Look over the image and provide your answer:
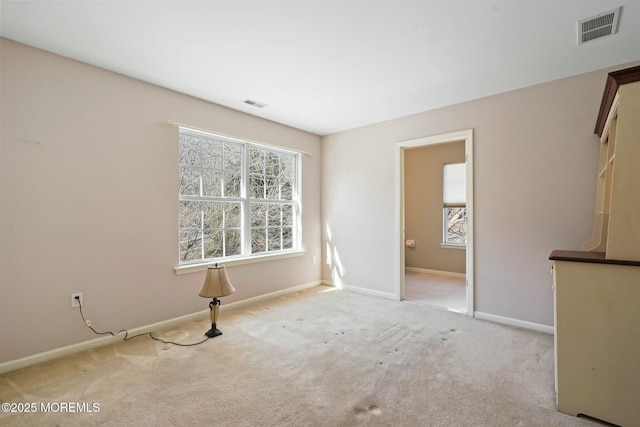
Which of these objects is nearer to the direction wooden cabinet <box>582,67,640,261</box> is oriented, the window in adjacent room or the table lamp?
the table lamp

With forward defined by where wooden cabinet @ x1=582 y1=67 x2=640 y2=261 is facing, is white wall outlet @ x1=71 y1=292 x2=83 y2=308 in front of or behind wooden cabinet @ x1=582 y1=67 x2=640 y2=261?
in front

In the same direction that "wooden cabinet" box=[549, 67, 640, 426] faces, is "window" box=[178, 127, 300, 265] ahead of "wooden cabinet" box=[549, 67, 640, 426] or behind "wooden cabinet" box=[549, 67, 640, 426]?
ahead

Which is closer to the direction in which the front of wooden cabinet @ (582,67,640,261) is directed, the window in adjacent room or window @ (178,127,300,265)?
the window

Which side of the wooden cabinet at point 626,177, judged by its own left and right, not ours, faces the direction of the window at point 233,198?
front

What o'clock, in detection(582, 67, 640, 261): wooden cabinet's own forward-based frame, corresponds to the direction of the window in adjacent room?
The window in adjacent room is roughly at 2 o'clock from the wooden cabinet.

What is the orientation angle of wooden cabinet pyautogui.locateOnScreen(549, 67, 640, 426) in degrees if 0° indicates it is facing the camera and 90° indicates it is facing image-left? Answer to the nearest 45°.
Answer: approximately 90°

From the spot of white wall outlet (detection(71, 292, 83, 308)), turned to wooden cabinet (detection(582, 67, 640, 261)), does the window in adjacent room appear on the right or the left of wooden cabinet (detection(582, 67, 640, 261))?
left
